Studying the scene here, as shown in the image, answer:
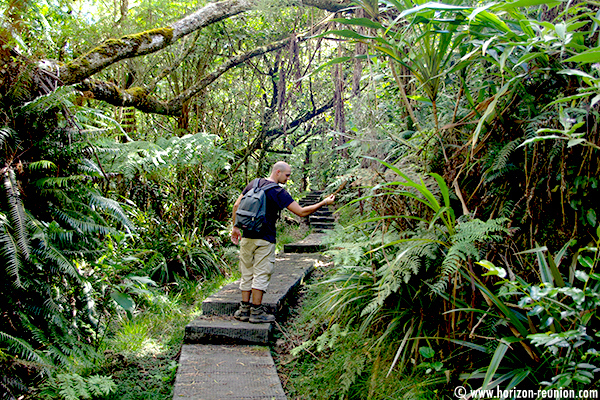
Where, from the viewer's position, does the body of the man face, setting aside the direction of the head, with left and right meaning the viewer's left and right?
facing away from the viewer and to the right of the viewer
